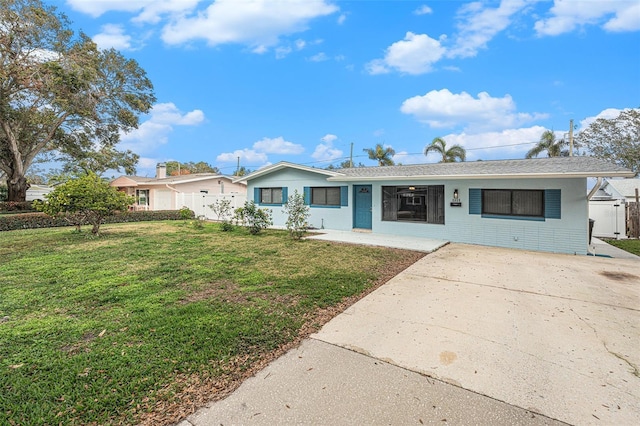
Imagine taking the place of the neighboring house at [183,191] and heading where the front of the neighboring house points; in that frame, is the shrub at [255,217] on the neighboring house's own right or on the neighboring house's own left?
on the neighboring house's own left

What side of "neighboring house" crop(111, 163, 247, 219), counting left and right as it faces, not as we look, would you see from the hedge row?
front

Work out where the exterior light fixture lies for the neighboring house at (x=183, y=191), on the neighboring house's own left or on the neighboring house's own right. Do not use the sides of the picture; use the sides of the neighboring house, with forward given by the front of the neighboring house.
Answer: on the neighboring house's own left

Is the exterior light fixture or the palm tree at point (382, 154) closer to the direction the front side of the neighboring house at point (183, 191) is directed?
the exterior light fixture

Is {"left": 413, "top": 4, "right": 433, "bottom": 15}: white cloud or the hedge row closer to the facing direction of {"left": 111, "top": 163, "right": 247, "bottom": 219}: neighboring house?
the hedge row

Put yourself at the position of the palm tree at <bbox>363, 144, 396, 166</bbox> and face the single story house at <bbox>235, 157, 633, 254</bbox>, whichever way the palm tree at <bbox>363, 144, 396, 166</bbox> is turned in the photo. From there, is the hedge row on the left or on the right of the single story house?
right

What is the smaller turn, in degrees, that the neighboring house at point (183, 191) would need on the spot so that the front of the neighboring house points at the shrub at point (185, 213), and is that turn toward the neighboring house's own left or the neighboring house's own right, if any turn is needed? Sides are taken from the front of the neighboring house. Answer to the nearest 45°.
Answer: approximately 45° to the neighboring house's own left

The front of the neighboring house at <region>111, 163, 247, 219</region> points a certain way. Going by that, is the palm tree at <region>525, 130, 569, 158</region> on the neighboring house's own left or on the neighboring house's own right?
on the neighboring house's own left

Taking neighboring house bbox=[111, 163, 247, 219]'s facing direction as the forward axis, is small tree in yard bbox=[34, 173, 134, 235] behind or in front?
in front

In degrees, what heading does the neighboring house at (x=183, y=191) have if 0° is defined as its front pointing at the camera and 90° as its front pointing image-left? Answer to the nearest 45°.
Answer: approximately 45°
